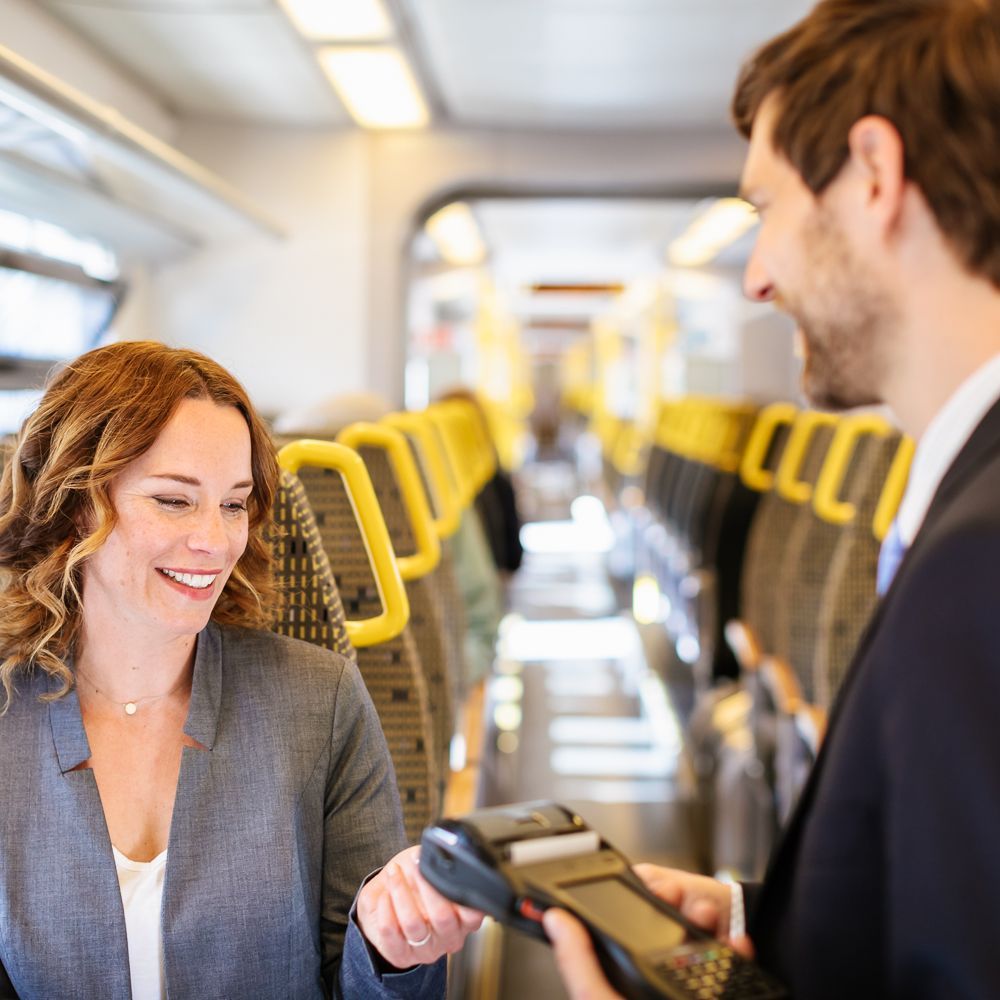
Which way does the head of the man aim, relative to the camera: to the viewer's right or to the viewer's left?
to the viewer's left

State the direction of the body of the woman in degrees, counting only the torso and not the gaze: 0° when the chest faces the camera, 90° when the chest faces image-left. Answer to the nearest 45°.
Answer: approximately 0°

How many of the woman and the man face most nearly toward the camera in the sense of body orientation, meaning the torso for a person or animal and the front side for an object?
1

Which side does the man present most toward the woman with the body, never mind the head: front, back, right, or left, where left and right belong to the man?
front

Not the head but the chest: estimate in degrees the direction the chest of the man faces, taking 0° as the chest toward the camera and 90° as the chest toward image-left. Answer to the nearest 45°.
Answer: approximately 90°

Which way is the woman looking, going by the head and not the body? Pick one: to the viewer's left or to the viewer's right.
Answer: to the viewer's right

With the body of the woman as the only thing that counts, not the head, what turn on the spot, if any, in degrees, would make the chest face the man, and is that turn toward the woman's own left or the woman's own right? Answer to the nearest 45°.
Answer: approximately 45° to the woman's own left
